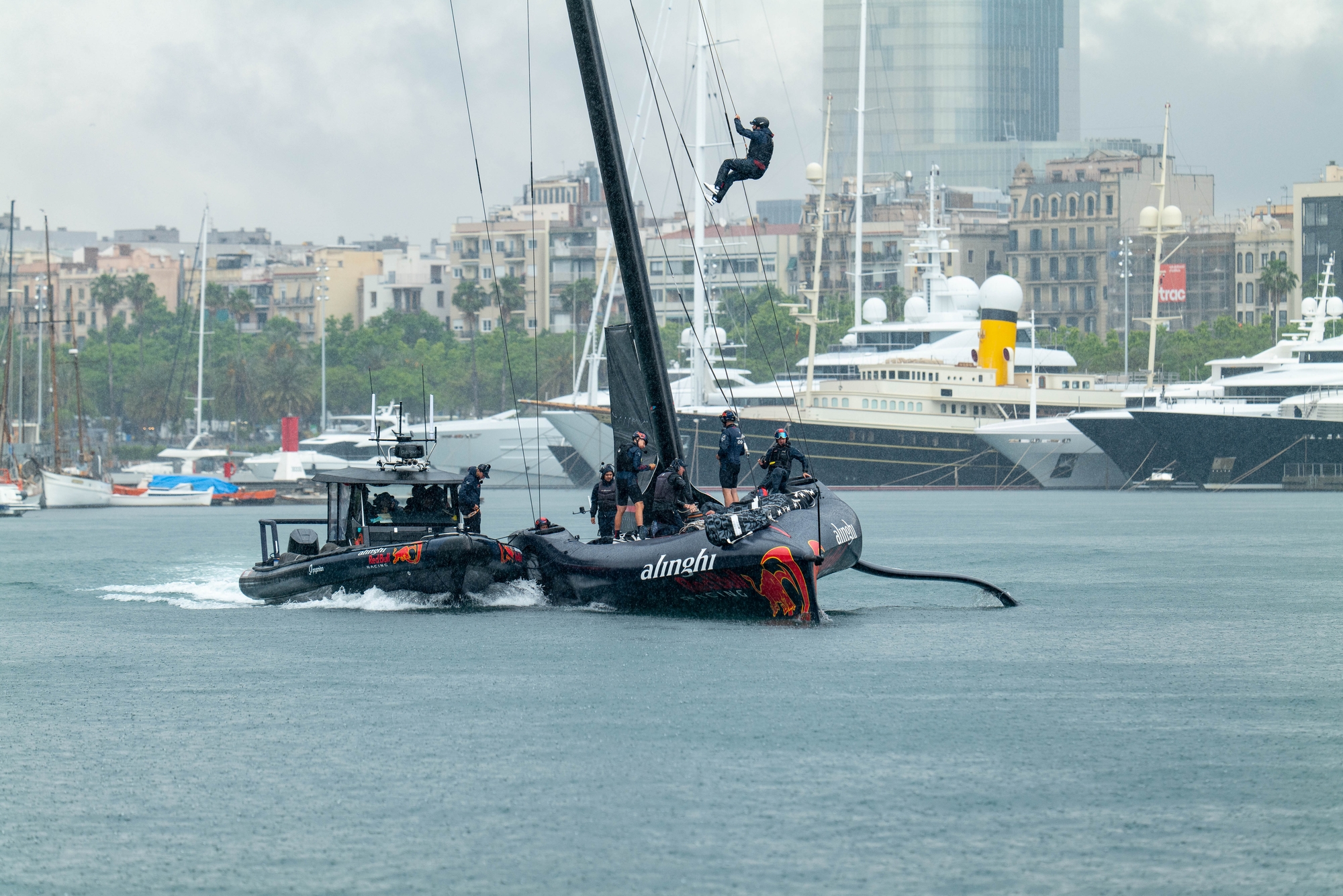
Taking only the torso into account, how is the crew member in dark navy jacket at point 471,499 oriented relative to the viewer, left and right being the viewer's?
facing to the right of the viewer

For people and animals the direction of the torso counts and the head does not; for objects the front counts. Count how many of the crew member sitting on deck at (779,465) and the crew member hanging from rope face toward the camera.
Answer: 1

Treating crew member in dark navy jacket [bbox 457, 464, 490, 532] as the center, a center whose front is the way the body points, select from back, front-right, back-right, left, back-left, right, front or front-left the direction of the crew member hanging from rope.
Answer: front-right

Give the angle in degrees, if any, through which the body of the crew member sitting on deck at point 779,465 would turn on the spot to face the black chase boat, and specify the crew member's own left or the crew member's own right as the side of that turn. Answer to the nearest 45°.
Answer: approximately 90° to the crew member's own right

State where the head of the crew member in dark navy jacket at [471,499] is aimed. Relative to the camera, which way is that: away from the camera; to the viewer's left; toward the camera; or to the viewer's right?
to the viewer's right

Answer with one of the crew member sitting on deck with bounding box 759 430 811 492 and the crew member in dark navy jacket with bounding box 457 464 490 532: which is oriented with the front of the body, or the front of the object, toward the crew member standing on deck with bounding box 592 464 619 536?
the crew member in dark navy jacket

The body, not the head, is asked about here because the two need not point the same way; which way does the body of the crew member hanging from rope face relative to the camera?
to the viewer's left

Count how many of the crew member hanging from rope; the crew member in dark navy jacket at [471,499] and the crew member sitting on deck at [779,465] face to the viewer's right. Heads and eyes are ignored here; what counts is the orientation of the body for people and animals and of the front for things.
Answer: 1

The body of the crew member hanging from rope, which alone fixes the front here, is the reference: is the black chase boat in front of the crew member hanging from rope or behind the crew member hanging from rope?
in front

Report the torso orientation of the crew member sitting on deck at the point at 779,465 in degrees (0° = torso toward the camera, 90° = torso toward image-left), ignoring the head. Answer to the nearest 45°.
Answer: approximately 0°

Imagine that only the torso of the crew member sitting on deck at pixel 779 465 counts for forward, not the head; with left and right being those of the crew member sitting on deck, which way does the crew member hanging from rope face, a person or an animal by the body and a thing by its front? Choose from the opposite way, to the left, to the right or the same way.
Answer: to the right

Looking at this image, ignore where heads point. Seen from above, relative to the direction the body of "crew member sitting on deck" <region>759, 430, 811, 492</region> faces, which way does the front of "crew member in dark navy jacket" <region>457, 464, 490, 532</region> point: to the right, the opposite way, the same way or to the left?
to the left
